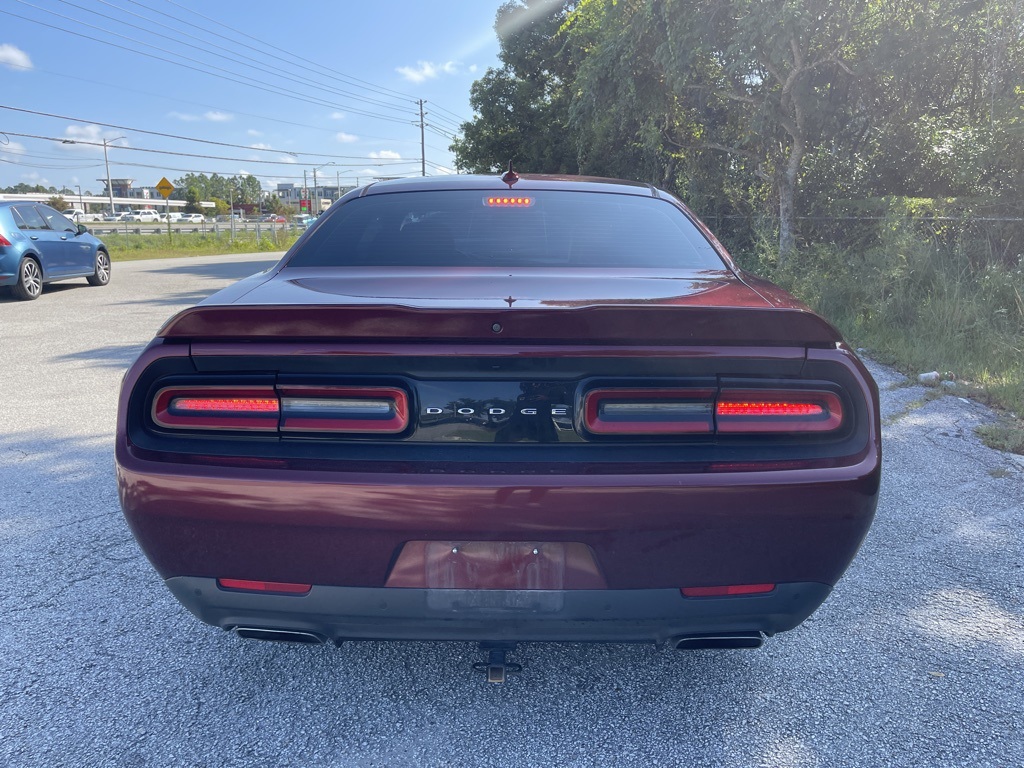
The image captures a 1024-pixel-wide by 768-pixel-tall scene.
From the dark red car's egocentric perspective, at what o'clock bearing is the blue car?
The blue car is roughly at 11 o'clock from the dark red car.

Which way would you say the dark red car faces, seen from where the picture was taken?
facing away from the viewer

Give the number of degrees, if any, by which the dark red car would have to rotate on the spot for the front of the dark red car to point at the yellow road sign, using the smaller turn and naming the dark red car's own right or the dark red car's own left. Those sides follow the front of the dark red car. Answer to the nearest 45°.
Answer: approximately 45° to the dark red car's own left

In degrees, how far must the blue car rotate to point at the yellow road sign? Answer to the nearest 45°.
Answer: approximately 45° to its left

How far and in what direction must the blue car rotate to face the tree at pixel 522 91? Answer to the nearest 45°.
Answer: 0° — it already faces it

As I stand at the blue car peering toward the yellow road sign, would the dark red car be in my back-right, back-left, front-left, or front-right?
back-right

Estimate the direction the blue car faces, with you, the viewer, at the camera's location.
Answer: facing away from the viewer and to the right of the viewer
